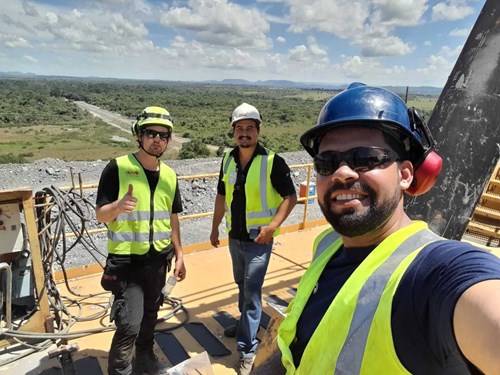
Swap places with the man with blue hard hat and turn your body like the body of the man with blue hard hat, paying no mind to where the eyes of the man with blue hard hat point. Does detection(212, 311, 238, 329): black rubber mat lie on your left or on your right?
on your right

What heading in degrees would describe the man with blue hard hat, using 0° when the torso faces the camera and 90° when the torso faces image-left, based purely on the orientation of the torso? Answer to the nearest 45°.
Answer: approximately 45°

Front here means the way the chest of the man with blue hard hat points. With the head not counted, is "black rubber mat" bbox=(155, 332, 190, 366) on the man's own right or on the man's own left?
on the man's own right

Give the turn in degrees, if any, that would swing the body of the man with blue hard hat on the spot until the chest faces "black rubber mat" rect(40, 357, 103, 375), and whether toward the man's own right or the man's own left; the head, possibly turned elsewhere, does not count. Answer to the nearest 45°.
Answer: approximately 90° to the man's own right

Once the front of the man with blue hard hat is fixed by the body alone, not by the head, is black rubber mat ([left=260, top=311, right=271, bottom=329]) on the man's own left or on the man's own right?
on the man's own right

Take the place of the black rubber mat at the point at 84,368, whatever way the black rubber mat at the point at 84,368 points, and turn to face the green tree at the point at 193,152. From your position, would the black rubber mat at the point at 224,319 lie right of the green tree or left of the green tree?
right

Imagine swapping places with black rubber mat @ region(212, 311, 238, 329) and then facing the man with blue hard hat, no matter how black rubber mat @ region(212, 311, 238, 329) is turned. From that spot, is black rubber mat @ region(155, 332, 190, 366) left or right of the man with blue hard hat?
right

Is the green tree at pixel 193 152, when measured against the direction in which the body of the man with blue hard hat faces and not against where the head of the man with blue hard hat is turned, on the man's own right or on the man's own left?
on the man's own right

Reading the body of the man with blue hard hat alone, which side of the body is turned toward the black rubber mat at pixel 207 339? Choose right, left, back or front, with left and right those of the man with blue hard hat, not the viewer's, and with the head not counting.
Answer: right
